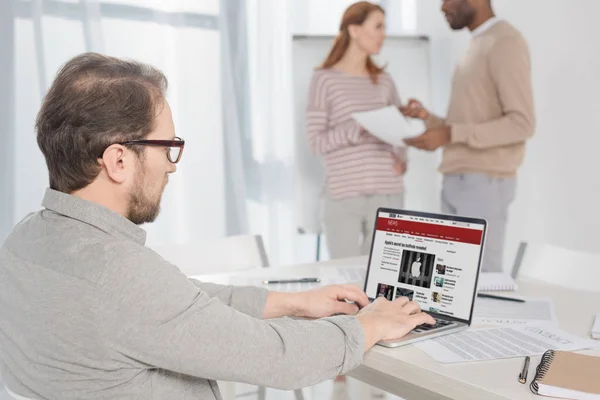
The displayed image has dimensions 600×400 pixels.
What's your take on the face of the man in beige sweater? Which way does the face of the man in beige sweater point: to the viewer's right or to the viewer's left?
to the viewer's left

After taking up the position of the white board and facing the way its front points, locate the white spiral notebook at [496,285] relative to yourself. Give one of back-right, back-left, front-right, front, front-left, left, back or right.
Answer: front

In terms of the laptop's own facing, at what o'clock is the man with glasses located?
The man with glasses is roughly at 12 o'clock from the laptop.

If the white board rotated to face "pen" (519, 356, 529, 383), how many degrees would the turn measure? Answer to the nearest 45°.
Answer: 0° — it already faces it

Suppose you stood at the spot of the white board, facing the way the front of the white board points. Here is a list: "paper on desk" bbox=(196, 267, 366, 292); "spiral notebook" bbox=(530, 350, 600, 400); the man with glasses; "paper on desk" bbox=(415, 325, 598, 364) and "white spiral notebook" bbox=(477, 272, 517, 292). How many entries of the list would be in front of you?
5

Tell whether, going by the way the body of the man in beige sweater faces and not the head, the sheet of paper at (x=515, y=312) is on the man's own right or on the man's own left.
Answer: on the man's own left

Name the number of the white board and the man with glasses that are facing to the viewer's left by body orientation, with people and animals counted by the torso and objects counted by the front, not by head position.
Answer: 0

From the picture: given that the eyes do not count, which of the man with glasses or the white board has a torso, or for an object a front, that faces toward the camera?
the white board

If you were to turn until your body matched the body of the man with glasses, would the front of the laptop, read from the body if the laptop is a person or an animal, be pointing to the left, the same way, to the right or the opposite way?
the opposite way

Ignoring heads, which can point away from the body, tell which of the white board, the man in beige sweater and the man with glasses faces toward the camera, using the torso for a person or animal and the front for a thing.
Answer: the white board

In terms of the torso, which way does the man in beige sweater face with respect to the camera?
to the viewer's left

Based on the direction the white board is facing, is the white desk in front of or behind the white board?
in front

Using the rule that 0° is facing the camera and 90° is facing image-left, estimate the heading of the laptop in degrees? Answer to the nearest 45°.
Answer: approximately 45°

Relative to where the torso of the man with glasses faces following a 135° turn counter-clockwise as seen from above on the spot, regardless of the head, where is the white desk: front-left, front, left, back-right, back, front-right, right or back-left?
back

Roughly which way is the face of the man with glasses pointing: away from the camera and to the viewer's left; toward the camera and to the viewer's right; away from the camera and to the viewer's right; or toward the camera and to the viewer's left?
away from the camera and to the viewer's right

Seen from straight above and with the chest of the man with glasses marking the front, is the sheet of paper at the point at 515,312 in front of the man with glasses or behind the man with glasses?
in front

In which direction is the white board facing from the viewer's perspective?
toward the camera

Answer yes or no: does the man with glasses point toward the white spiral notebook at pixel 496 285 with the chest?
yes
